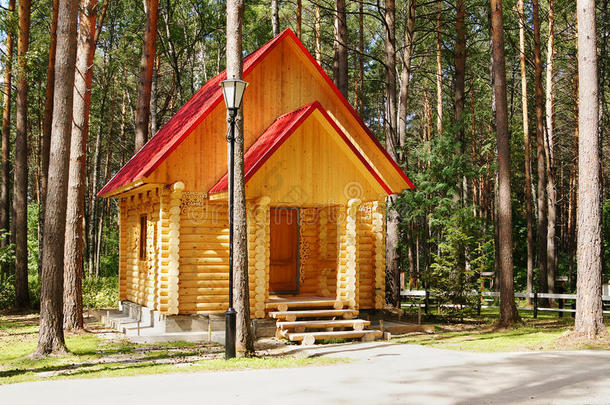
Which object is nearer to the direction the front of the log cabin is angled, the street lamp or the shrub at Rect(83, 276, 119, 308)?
the street lamp

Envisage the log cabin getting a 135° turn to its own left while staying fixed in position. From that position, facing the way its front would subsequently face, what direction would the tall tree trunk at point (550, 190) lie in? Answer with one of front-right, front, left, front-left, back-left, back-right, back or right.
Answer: front-right

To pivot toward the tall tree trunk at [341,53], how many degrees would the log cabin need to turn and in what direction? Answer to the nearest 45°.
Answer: approximately 135° to its left

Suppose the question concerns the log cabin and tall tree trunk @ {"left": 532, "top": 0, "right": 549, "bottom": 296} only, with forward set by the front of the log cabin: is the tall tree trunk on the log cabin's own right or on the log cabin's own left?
on the log cabin's own left

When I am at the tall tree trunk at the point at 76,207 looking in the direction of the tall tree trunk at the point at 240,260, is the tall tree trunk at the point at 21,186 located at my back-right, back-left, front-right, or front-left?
back-left

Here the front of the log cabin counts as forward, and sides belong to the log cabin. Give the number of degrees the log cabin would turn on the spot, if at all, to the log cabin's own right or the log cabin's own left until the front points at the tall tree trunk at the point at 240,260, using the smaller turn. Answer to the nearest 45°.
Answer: approximately 45° to the log cabin's own right

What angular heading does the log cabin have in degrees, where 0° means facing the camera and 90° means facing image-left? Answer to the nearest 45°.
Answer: approximately 315°

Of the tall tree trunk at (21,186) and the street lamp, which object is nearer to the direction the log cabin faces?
the street lamp

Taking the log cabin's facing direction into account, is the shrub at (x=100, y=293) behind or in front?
behind

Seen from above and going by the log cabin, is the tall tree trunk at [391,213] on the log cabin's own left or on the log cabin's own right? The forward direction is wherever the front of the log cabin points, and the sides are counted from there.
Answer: on the log cabin's own left

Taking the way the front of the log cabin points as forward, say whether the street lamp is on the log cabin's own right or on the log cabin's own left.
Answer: on the log cabin's own right
